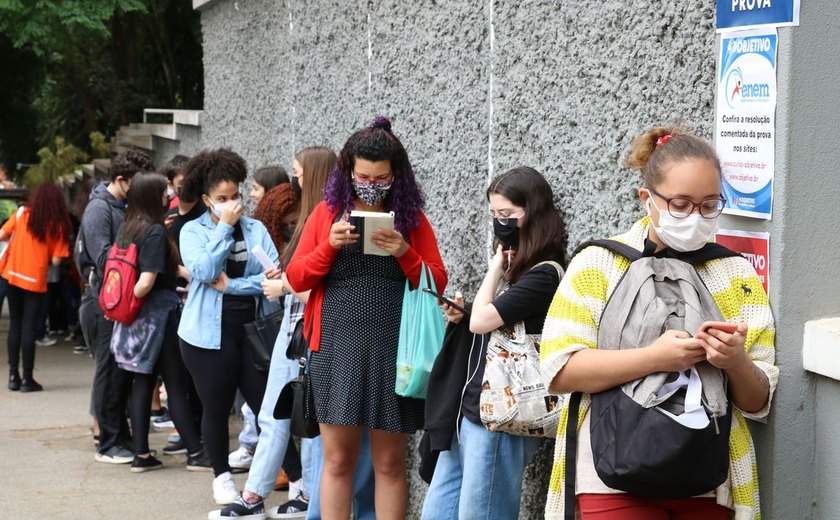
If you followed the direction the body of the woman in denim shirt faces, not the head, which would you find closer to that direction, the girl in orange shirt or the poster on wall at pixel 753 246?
the poster on wall

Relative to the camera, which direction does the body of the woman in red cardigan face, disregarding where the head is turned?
toward the camera

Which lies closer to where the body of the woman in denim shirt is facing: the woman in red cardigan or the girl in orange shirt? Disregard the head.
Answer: the woman in red cardigan

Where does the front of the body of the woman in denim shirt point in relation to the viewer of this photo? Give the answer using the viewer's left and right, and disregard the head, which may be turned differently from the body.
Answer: facing the viewer and to the right of the viewer

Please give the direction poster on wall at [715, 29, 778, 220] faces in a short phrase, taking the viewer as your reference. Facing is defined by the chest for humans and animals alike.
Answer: facing the viewer and to the left of the viewer

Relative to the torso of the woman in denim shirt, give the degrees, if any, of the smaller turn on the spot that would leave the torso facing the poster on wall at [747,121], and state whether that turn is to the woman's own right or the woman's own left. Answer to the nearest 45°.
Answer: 0° — they already face it

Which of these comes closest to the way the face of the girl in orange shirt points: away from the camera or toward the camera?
away from the camera

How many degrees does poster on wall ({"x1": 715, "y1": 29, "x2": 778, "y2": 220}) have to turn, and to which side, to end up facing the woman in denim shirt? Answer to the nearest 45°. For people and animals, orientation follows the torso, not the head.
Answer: approximately 90° to its right

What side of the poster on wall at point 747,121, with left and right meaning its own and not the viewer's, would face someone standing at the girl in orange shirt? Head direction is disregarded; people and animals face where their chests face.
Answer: right

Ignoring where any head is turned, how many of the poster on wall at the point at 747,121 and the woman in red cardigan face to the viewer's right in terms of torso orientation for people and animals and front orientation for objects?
0

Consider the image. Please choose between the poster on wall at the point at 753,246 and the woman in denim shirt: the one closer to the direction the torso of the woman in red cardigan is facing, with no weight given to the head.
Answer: the poster on wall
